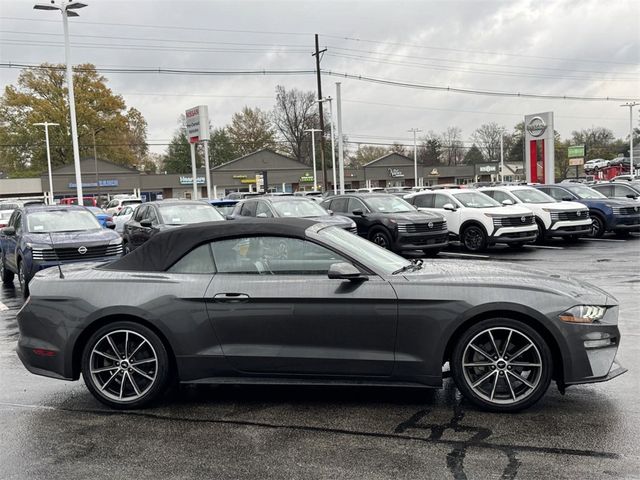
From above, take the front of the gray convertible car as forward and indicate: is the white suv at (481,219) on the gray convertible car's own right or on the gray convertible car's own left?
on the gray convertible car's own left

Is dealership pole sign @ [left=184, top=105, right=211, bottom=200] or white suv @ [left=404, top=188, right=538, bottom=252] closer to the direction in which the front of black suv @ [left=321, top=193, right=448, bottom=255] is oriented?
the white suv

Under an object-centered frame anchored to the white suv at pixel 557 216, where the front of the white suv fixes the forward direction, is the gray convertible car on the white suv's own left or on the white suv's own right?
on the white suv's own right

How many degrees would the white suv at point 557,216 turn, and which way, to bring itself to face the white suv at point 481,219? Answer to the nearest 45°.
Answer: approximately 90° to its right

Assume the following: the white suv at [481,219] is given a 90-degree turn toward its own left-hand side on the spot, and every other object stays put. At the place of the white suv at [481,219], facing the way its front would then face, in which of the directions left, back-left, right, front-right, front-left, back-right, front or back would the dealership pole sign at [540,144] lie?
front-left

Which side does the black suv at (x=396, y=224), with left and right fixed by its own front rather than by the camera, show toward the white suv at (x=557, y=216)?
left

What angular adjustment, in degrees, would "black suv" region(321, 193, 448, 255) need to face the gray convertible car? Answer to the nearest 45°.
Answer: approximately 45° to its right

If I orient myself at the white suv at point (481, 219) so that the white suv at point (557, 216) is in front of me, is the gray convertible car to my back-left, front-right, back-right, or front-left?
back-right

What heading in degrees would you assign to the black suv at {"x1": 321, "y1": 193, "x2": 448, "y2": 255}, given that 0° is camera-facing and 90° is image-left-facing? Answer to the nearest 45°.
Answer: approximately 315°

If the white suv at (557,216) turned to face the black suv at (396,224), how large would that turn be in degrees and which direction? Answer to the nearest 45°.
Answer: approximately 90° to its right

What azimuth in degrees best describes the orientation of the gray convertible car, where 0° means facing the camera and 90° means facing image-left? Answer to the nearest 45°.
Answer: approximately 270°

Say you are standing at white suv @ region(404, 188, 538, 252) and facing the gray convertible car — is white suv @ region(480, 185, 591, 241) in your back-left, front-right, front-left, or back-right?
back-left
